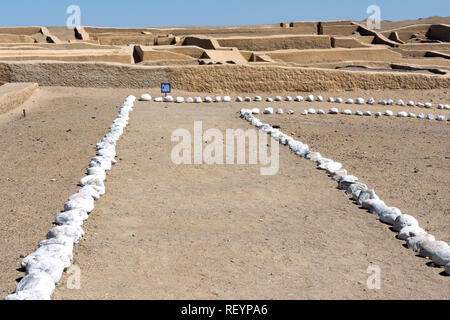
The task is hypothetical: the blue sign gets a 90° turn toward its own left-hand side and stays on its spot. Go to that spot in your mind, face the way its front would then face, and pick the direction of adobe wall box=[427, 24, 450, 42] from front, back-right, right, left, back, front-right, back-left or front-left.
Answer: front-left

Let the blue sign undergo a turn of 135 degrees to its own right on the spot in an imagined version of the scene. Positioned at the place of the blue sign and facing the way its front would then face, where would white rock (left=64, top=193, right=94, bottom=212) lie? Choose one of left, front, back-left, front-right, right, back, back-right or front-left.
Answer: back-left

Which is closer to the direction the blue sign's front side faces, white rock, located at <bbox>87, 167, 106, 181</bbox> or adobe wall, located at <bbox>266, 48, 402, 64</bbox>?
the white rock

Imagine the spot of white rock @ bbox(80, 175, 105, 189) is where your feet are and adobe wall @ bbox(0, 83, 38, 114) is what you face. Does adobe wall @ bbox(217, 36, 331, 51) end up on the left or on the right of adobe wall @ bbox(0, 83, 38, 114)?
right

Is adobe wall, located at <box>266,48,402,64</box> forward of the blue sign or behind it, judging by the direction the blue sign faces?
behind

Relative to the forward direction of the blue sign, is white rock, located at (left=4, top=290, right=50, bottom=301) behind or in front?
in front

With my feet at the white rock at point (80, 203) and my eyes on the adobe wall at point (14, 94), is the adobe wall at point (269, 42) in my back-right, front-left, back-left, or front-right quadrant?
front-right

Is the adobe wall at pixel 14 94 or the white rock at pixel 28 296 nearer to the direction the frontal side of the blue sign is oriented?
the white rock

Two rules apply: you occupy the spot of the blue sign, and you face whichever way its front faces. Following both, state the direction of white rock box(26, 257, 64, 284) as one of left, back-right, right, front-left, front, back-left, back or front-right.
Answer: front

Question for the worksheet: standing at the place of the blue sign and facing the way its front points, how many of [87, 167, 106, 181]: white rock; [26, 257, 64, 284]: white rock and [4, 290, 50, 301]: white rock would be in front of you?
3

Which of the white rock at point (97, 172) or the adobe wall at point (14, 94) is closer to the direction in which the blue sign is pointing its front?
the white rock

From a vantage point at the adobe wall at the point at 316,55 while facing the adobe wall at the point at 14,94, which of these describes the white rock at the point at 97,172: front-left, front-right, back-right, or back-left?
front-left

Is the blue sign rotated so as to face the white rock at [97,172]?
yes

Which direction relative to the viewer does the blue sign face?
toward the camera

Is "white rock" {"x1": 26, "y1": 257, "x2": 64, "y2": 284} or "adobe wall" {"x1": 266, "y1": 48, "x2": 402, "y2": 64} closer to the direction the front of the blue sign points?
the white rock
